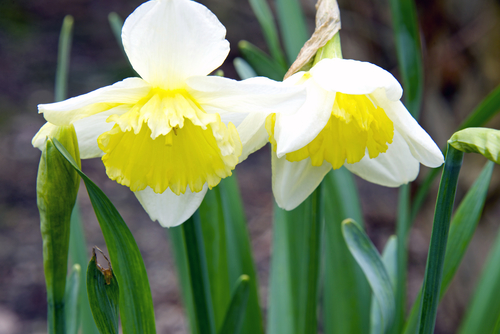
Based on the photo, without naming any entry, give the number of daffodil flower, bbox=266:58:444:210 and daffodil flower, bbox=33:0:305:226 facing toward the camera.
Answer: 2

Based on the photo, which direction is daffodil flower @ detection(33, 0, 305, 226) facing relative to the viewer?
toward the camera

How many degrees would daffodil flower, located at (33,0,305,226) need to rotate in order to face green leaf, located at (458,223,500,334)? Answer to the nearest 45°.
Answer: approximately 135° to its left

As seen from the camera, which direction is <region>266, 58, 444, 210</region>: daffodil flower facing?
toward the camera

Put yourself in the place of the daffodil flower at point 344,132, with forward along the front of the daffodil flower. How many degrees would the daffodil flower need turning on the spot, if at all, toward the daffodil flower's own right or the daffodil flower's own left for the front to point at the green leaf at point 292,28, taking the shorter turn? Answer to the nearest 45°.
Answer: approximately 180°

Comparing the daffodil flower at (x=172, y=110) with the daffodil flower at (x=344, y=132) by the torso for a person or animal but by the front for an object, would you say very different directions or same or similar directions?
same or similar directions
